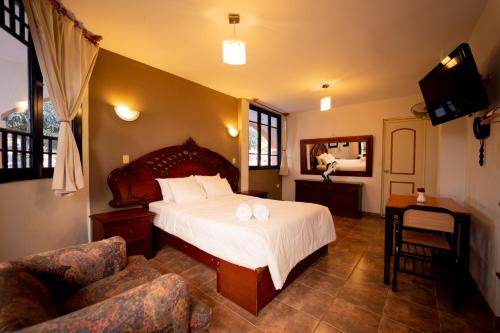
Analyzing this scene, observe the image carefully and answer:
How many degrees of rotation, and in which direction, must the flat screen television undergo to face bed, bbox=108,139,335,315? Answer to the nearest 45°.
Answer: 0° — it already faces it

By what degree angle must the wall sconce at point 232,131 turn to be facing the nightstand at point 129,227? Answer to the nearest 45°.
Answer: approximately 90° to its right

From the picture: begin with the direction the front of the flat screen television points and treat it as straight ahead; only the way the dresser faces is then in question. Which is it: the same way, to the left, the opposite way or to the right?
to the left

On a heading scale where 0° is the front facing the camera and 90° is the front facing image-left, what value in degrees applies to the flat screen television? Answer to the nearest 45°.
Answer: approximately 45°

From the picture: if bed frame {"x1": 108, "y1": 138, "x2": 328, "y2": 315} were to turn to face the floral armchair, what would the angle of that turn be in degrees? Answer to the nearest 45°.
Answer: approximately 45° to its right

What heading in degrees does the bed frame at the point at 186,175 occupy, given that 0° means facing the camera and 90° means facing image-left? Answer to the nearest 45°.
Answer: approximately 315°

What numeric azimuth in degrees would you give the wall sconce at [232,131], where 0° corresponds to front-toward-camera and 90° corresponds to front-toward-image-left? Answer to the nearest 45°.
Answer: approximately 315°

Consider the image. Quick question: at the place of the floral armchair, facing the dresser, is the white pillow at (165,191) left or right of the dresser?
left

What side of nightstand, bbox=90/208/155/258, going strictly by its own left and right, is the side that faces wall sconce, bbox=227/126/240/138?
left
